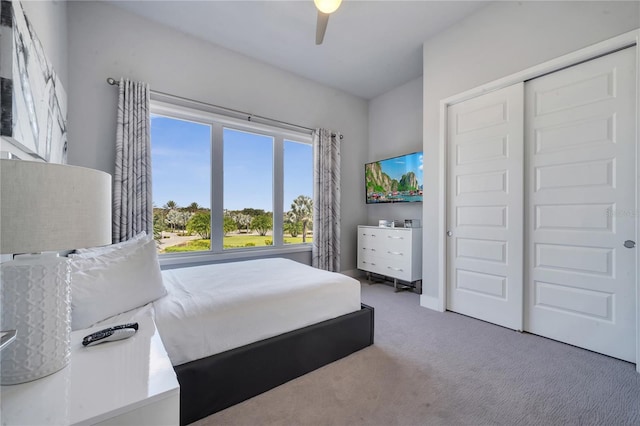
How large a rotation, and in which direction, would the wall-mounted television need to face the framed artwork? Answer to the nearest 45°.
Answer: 0° — it already faces it

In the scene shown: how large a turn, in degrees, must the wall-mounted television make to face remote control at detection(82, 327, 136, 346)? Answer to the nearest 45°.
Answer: approximately 45° to its left

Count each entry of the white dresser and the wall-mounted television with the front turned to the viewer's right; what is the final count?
0

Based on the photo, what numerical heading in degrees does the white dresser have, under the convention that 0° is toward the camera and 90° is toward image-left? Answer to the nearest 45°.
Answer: approximately 45°

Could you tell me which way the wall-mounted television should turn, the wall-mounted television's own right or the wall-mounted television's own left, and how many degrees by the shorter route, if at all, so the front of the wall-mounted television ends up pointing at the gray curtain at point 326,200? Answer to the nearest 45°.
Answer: approximately 45° to the wall-mounted television's own right
